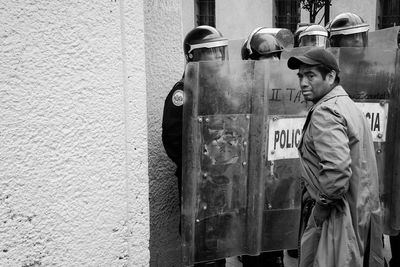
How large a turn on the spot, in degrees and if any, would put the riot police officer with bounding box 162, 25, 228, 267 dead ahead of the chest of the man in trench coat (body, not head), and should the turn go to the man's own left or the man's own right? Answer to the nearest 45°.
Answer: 0° — they already face them

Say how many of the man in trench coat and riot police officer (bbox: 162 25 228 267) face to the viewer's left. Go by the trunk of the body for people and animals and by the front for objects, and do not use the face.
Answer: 1

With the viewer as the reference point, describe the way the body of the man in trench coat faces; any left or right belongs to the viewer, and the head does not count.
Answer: facing to the left of the viewer

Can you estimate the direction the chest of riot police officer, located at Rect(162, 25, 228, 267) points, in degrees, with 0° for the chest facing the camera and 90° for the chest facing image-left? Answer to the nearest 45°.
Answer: approximately 315°
